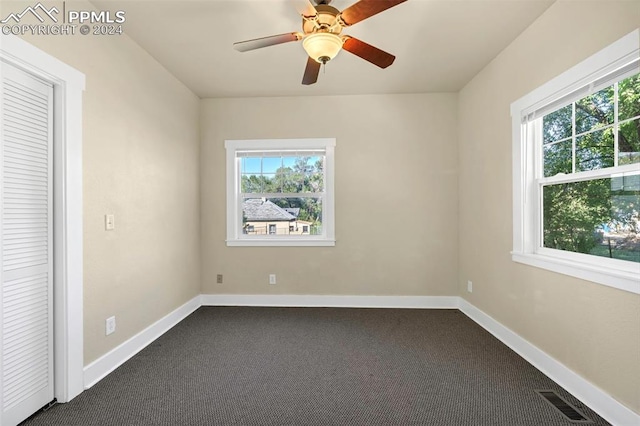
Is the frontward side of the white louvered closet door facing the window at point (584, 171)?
yes

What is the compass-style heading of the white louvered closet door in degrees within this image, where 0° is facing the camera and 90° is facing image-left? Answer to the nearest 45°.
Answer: approximately 315°

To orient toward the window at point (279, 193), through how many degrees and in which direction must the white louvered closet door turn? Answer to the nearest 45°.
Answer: approximately 45° to its left

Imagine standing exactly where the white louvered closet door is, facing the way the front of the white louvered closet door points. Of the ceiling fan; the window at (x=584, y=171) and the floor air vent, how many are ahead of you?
3

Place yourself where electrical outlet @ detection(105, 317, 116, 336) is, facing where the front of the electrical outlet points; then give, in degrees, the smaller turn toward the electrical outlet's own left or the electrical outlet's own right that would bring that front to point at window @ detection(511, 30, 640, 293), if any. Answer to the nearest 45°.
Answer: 0° — it already faces it

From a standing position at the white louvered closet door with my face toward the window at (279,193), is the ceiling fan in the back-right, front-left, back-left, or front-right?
front-right

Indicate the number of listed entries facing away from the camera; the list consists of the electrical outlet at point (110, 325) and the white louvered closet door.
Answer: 0

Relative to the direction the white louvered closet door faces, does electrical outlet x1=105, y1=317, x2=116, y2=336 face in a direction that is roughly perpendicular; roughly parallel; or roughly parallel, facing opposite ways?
roughly parallel

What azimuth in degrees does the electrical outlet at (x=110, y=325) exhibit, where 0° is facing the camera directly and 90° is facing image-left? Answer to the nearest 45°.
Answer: approximately 315°
